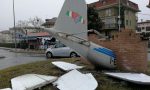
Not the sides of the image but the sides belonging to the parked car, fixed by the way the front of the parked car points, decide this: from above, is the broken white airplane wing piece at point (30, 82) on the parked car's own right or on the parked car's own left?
on the parked car's own left

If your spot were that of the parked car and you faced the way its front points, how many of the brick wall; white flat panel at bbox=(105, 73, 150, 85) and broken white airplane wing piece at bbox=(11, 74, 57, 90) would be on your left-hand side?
3

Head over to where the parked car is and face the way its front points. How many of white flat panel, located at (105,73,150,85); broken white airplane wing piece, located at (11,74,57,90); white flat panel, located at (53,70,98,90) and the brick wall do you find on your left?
4

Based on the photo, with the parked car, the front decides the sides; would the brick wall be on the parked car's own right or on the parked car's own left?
on the parked car's own left

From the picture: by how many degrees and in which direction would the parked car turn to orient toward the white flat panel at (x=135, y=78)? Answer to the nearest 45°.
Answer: approximately 90° to its left

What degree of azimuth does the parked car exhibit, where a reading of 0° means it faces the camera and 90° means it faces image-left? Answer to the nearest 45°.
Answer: approximately 90°

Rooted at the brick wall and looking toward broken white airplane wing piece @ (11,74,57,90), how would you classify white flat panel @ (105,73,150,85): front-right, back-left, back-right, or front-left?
front-left

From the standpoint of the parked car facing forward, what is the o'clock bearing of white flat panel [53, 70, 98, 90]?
The white flat panel is roughly at 9 o'clock from the parked car.
